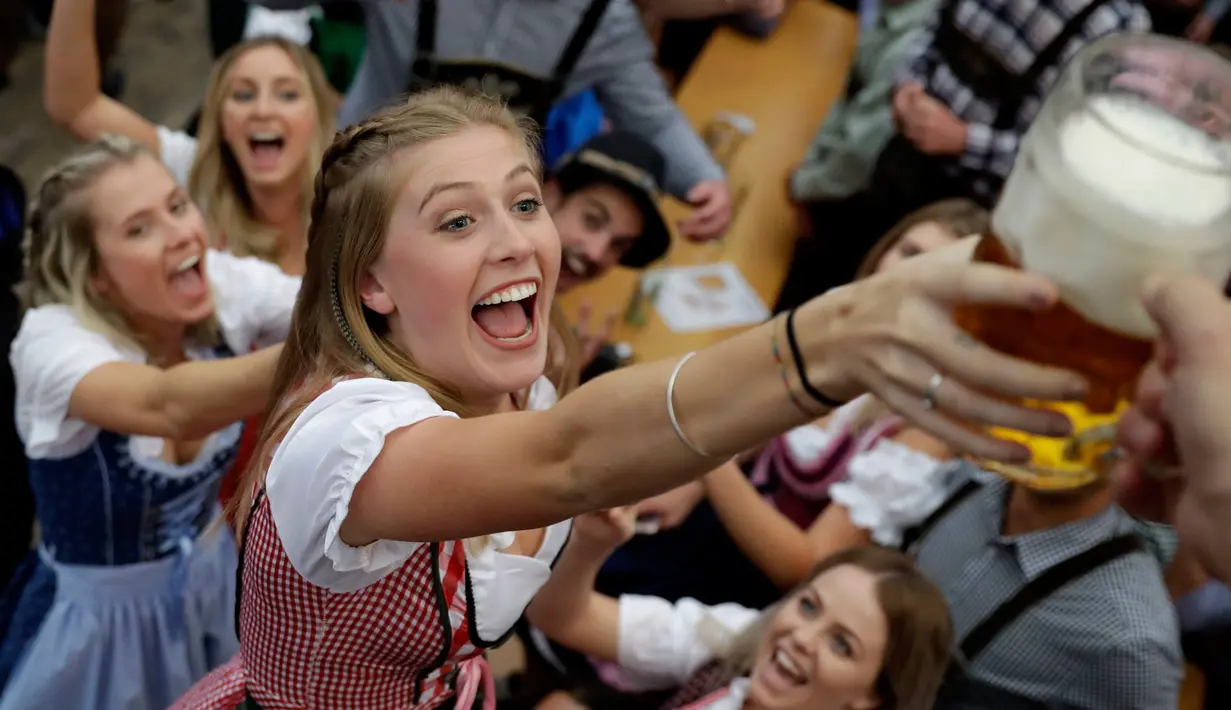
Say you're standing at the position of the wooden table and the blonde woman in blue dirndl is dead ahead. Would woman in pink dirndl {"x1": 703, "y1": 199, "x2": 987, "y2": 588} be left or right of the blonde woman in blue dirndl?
left

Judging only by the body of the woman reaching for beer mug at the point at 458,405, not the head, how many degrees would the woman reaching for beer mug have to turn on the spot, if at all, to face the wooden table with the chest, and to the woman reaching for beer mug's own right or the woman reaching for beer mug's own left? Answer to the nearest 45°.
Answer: approximately 135° to the woman reaching for beer mug's own left

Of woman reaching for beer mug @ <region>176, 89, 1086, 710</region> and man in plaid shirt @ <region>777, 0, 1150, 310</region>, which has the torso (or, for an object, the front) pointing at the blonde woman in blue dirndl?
the man in plaid shirt

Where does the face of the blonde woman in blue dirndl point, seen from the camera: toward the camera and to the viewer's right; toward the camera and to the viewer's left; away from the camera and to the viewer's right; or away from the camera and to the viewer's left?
toward the camera and to the viewer's right

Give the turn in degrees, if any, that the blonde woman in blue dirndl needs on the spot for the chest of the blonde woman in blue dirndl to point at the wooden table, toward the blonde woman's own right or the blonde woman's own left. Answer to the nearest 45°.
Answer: approximately 90° to the blonde woman's own left

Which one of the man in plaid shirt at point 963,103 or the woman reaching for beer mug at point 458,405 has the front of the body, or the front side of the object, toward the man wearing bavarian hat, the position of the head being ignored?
the man in plaid shirt

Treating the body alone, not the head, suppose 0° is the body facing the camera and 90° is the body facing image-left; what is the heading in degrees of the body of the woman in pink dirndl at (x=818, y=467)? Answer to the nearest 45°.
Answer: approximately 45°

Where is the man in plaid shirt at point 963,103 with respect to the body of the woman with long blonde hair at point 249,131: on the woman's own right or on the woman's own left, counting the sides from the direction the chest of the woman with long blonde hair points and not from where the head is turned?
on the woman's own left

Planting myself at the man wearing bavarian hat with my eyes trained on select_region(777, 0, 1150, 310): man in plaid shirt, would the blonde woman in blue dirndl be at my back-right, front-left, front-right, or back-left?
back-right

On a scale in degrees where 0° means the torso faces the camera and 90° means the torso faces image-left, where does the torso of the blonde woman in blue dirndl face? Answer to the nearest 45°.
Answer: approximately 315°

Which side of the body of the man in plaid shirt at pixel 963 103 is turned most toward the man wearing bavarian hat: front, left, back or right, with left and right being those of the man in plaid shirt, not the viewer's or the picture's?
front

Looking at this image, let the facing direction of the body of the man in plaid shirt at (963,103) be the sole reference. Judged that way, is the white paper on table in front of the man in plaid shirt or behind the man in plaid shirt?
in front
